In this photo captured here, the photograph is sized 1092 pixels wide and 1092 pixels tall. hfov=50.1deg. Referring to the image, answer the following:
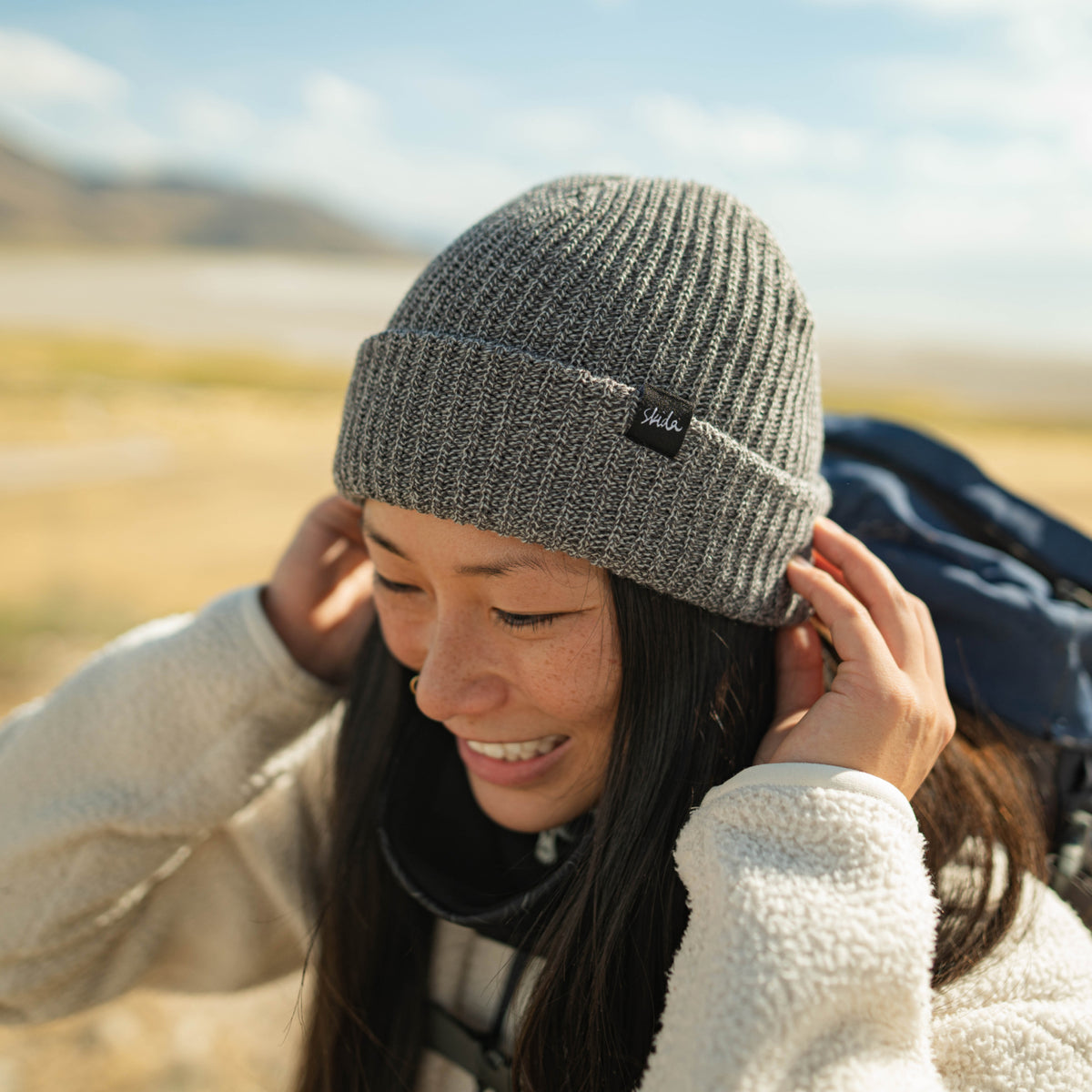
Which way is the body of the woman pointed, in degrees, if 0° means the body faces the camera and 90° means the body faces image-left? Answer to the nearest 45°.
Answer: approximately 45°

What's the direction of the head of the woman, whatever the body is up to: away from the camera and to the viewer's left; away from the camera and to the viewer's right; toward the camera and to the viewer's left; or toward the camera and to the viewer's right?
toward the camera and to the viewer's left
